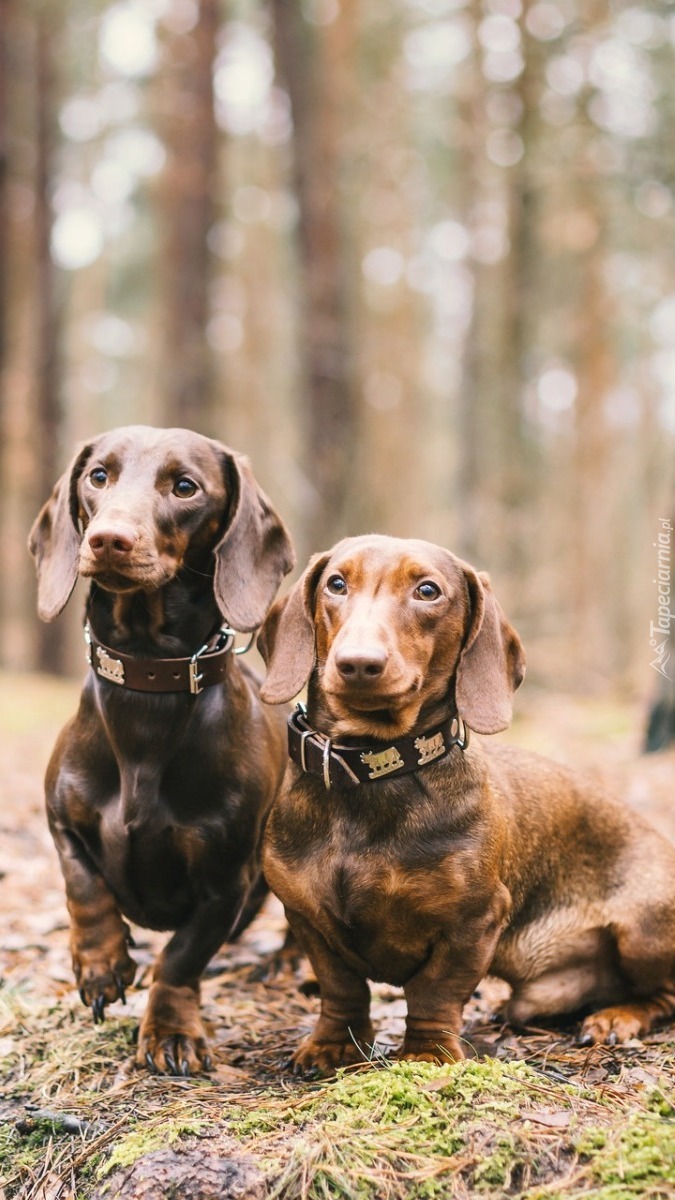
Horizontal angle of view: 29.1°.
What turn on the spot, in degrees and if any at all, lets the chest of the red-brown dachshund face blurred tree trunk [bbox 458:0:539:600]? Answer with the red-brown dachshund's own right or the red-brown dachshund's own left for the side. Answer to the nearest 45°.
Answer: approximately 135° to the red-brown dachshund's own right

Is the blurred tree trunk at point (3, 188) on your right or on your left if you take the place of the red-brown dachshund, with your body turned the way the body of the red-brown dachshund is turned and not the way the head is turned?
on your right

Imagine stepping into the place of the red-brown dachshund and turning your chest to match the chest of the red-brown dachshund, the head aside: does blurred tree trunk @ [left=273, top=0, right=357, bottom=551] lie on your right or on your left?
on your right

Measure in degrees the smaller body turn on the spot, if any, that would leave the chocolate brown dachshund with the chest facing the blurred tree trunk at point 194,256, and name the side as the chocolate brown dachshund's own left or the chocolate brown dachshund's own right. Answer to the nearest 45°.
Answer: approximately 180°

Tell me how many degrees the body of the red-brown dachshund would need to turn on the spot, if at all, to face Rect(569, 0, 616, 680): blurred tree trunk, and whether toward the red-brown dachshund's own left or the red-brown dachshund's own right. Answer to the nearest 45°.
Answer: approximately 135° to the red-brown dachshund's own right

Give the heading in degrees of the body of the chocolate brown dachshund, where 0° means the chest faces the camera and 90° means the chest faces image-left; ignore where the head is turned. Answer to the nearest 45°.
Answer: approximately 0°

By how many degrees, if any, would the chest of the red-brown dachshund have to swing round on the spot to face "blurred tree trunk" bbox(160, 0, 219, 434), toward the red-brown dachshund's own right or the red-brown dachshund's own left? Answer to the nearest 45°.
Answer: approximately 135° to the red-brown dachshund's own right

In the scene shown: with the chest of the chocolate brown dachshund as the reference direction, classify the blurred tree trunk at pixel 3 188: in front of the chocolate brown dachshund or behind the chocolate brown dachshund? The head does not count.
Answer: behind

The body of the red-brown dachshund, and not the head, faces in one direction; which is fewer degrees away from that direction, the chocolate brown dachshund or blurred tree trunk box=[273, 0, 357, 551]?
the chocolate brown dachshund

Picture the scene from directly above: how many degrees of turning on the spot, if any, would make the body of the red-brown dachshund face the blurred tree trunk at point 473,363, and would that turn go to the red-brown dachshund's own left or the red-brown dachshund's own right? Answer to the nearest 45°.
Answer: approximately 135° to the red-brown dachshund's own right
